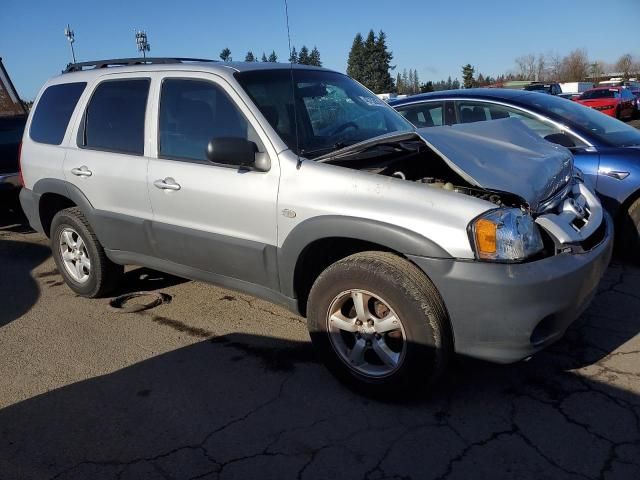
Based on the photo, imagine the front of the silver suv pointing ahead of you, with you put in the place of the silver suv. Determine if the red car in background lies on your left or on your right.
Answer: on your left

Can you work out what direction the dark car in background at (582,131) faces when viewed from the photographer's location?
facing the viewer and to the right of the viewer

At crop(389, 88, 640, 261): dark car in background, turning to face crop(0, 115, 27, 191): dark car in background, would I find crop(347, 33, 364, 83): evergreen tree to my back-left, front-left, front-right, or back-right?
front-right

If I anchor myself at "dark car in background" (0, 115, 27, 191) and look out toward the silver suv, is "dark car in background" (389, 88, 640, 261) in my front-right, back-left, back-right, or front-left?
front-left

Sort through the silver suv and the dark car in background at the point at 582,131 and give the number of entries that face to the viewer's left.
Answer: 0

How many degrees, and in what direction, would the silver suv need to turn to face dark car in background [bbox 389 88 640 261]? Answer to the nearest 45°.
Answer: approximately 90° to its left

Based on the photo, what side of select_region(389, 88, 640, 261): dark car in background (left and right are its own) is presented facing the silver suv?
right

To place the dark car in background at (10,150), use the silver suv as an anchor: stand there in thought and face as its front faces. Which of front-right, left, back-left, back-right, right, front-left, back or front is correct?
back

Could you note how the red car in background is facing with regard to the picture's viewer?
facing the viewer and to the left of the viewer

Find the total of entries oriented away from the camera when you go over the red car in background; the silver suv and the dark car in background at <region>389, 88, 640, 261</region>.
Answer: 0

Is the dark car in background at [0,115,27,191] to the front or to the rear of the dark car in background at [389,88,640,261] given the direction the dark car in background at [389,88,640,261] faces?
to the rear
